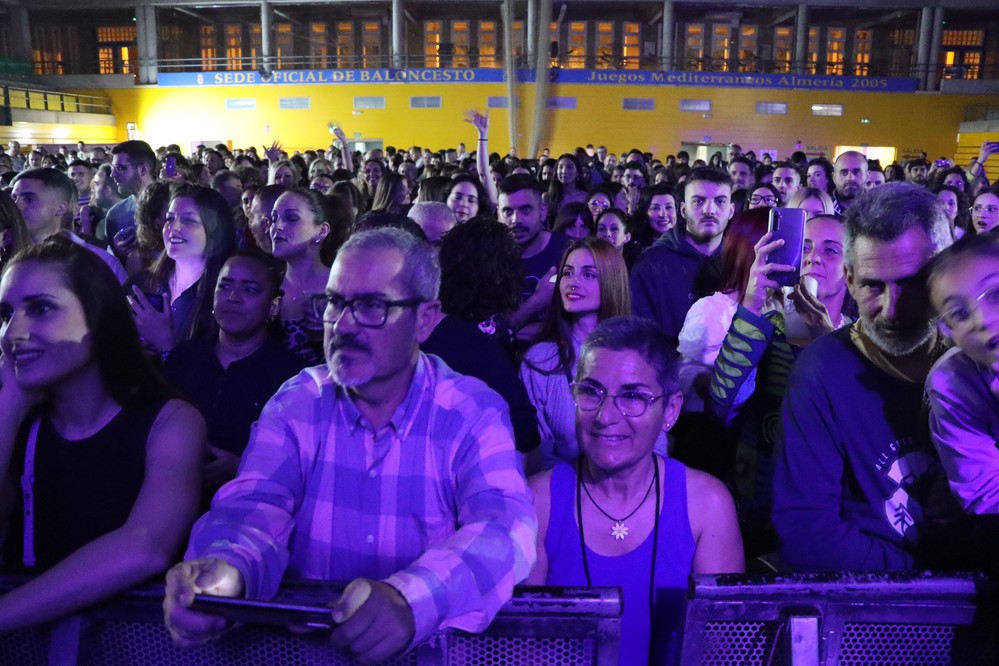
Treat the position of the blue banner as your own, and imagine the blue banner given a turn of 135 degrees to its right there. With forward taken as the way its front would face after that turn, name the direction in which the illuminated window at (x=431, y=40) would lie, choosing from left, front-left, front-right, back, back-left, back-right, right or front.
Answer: front

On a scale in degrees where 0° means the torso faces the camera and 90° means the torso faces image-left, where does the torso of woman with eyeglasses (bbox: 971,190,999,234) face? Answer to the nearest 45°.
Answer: approximately 45°

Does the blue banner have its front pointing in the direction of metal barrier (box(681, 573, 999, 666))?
yes

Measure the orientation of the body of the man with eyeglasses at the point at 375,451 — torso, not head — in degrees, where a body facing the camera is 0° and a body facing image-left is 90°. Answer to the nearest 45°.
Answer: approximately 45°

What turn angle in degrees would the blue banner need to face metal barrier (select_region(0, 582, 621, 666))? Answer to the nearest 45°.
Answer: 0° — it already faces it

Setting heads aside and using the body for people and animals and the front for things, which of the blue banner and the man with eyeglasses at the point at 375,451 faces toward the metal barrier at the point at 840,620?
the blue banner

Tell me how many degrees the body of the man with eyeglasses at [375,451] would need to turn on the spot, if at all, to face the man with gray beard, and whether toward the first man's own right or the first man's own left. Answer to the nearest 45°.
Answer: approximately 135° to the first man's own left

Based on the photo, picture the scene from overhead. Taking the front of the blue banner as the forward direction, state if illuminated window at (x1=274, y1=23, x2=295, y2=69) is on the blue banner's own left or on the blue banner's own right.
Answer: on the blue banner's own right

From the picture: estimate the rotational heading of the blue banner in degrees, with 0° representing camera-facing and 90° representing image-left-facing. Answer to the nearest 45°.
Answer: approximately 0°

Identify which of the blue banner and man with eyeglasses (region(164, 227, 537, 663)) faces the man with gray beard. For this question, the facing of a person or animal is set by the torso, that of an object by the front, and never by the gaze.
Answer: the blue banner

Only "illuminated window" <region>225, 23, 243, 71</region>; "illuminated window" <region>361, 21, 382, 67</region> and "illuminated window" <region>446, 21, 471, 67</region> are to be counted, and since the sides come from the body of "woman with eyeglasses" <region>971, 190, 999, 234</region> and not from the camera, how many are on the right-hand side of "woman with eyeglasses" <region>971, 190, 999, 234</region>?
3
